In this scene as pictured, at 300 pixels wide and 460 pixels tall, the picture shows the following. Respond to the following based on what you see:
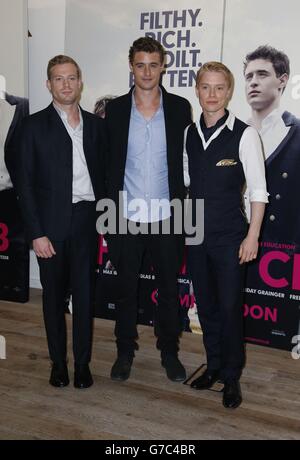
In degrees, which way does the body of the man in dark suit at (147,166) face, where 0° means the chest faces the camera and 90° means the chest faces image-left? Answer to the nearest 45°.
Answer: approximately 0°
